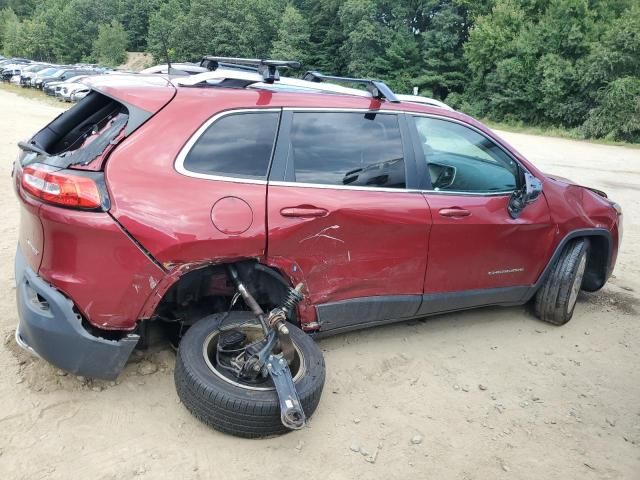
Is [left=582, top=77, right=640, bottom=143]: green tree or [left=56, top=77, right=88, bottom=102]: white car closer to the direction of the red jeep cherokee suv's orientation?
the green tree

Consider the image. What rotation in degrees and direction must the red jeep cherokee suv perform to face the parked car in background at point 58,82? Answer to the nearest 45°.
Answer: approximately 90° to its left

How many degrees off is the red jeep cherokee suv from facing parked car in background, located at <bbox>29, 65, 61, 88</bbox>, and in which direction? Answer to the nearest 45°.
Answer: approximately 90° to its left

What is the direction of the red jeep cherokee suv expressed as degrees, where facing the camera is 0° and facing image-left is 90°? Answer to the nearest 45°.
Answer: approximately 225°

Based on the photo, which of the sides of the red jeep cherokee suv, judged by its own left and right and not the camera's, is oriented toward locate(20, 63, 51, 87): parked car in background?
left

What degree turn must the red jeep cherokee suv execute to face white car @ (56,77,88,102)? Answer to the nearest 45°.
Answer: approximately 90° to its left

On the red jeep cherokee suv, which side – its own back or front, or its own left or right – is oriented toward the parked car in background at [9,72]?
left
